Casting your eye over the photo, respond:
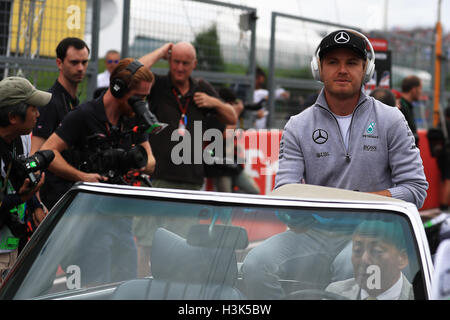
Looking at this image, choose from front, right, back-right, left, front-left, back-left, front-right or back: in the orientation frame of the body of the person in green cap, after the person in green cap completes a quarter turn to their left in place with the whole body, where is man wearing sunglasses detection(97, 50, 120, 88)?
front

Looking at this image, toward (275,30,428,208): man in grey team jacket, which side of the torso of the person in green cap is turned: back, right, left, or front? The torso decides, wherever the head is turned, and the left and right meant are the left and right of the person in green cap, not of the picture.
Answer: front

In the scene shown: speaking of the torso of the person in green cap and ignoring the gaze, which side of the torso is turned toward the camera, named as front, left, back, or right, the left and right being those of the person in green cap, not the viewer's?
right

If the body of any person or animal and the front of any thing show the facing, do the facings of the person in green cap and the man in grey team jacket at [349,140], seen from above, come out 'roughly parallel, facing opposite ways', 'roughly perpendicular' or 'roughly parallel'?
roughly perpendicular

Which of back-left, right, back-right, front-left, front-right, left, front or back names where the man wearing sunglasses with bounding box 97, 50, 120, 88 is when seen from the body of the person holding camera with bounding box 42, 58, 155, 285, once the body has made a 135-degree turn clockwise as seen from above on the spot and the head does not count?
right

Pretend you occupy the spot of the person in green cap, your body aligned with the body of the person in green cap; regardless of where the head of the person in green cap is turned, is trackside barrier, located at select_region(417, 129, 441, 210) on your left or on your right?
on your left

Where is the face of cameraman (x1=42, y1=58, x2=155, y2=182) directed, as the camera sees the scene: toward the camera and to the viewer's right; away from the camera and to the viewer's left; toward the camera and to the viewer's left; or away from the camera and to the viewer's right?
toward the camera and to the viewer's right

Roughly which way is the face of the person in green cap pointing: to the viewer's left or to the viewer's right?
to the viewer's right

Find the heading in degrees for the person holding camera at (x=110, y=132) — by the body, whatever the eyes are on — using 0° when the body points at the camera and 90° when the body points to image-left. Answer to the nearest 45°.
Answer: approximately 315°

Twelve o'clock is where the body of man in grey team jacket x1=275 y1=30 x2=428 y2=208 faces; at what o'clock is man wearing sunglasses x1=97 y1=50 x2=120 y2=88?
The man wearing sunglasses is roughly at 5 o'clock from the man in grey team jacket.

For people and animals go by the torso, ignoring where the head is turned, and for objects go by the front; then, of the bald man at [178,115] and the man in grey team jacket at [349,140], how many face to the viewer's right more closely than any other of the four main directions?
0

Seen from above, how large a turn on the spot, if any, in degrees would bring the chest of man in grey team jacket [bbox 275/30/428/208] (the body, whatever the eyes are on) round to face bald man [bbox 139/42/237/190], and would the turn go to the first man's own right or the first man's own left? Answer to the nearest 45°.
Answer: approximately 135° to the first man's own right

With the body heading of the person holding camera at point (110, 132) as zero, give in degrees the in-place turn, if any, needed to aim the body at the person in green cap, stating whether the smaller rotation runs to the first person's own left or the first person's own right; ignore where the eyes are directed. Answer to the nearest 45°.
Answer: approximately 90° to the first person's own right

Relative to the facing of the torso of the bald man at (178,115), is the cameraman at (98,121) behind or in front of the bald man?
in front

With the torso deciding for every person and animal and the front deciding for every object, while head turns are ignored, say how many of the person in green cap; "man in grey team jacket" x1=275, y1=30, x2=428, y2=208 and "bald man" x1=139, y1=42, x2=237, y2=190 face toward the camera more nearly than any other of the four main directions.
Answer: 2

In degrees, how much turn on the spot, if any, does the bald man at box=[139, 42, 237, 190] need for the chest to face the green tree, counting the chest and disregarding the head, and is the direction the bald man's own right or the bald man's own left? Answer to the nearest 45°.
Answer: approximately 180°

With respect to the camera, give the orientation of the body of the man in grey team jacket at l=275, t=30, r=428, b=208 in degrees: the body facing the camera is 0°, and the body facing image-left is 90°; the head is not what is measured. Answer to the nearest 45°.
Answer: approximately 0°
